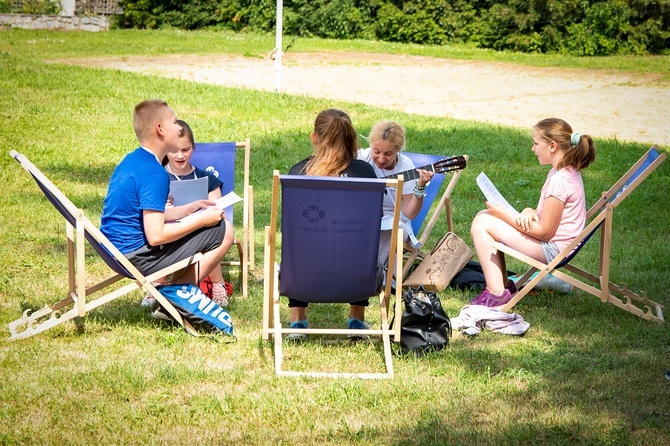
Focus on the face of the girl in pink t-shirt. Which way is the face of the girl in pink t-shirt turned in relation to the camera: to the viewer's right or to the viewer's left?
to the viewer's left

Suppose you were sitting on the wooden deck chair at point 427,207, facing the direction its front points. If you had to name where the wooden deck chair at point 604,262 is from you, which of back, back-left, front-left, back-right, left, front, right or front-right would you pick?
left

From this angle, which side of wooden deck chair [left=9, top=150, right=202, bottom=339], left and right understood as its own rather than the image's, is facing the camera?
right

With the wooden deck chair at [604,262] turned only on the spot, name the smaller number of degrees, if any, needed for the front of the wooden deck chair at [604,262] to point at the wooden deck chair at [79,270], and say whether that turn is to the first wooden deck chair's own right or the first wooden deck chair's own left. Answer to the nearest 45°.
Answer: approximately 45° to the first wooden deck chair's own left

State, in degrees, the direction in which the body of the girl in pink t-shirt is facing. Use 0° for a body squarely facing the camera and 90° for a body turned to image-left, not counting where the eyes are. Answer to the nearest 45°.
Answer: approximately 90°

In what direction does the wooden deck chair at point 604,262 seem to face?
to the viewer's left

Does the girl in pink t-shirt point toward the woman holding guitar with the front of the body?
yes

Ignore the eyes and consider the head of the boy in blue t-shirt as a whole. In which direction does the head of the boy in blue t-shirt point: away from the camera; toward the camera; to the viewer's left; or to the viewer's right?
to the viewer's right

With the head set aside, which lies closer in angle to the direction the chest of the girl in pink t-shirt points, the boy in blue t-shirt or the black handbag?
the boy in blue t-shirt
